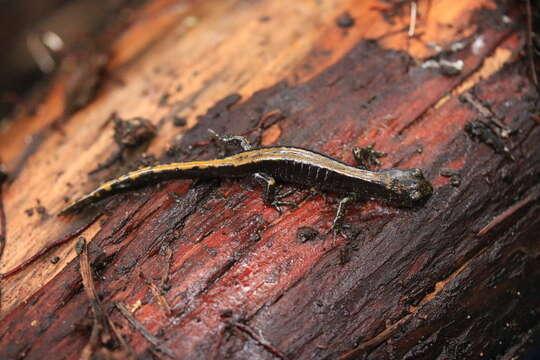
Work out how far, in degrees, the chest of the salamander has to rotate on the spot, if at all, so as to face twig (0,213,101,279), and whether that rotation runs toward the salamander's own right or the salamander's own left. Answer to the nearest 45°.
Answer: approximately 180°

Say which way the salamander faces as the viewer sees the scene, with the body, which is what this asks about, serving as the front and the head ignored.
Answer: to the viewer's right

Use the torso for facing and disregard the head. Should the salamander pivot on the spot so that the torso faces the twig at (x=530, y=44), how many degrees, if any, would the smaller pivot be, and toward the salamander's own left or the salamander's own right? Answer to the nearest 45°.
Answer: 0° — it already faces it

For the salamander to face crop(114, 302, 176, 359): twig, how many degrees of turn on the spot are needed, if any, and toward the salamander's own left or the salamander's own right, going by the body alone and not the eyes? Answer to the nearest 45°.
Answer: approximately 135° to the salamander's own right

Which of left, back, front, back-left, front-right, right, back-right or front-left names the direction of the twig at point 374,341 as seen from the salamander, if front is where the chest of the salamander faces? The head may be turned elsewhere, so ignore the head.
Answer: right

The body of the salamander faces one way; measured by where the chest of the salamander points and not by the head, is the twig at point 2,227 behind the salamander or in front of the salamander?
behind

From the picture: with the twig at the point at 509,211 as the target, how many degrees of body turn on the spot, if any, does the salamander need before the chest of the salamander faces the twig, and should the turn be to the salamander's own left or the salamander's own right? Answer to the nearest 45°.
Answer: approximately 45° to the salamander's own right
